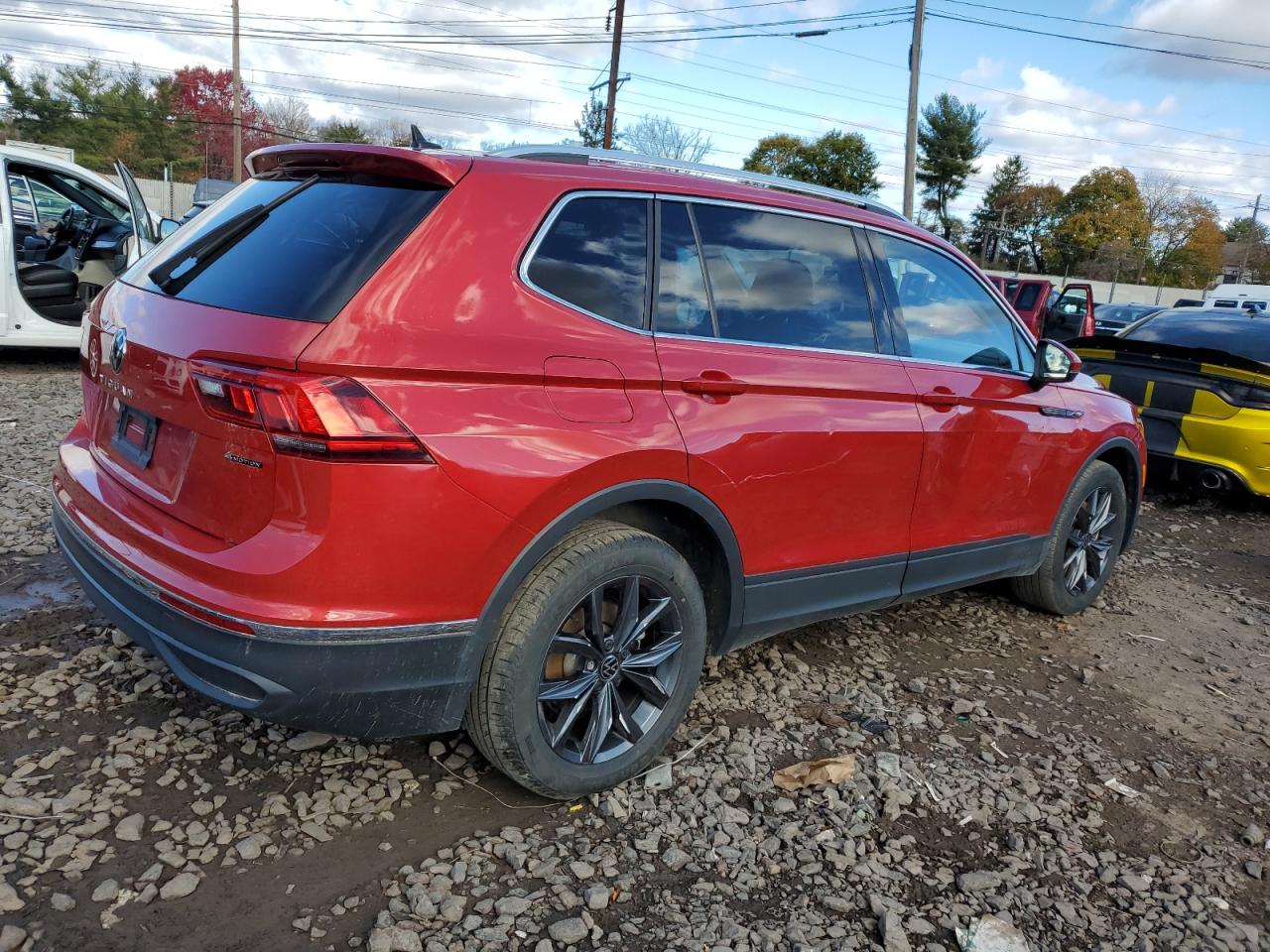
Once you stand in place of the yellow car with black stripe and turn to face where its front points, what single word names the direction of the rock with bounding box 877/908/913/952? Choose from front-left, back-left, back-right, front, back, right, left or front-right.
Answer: back-right

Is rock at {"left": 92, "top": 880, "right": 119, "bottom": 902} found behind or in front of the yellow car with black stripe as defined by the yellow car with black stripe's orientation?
behind

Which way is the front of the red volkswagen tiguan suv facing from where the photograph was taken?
facing away from the viewer and to the right of the viewer

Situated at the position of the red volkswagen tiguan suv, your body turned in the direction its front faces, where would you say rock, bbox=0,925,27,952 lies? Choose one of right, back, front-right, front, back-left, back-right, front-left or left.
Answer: back

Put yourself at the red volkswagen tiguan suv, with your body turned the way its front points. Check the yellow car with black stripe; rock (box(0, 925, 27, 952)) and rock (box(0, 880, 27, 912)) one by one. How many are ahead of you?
1

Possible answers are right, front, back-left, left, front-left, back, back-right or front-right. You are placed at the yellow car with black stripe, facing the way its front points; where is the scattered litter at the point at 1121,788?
back-right

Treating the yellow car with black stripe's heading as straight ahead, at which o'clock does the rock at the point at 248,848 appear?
The rock is roughly at 5 o'clock from the yellow car with black stripe.

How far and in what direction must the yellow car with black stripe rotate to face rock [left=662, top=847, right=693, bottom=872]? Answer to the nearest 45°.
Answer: approximately 135° to its right

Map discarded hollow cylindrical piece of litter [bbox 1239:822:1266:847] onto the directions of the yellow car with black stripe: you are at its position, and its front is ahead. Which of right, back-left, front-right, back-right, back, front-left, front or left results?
back-right

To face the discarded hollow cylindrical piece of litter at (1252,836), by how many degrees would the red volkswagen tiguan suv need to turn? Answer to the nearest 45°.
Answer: approximately 45° to its right

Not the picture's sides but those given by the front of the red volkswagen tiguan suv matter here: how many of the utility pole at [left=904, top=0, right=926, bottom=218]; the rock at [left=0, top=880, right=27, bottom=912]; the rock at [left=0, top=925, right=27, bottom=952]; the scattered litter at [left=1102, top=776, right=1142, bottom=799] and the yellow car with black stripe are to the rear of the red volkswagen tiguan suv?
2

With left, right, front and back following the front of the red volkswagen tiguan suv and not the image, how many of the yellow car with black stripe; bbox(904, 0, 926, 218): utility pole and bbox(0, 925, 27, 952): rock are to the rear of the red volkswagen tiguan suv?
1

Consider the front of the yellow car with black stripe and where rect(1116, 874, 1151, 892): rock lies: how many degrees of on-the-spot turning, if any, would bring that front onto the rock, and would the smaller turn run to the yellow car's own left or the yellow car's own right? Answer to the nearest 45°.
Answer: approximately 135° to the yellow car's own right

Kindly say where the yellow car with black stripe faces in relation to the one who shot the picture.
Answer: facing away from the viewer and to the right of the viewer

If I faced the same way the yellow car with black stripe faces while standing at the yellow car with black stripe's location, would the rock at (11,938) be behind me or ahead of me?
behind
